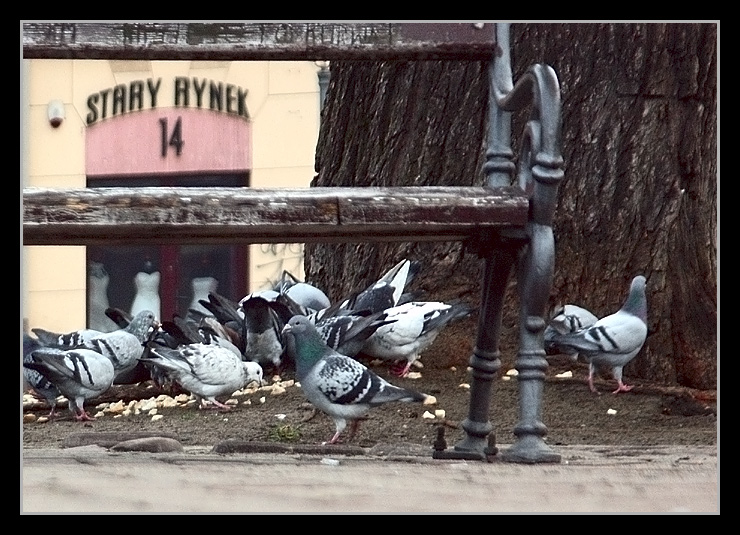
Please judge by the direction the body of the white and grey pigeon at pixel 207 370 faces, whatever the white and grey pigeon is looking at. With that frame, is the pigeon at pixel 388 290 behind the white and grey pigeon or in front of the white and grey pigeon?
in front

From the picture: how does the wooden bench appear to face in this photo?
toward the camera

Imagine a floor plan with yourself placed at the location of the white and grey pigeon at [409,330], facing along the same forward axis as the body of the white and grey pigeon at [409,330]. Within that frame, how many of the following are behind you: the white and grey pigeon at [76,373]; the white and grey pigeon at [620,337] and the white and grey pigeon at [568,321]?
2

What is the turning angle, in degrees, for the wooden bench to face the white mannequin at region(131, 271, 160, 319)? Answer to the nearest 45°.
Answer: approximately 180°

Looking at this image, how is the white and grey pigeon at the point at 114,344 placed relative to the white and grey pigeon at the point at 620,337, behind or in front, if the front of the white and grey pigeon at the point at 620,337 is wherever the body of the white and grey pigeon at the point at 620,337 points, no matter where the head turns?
behind

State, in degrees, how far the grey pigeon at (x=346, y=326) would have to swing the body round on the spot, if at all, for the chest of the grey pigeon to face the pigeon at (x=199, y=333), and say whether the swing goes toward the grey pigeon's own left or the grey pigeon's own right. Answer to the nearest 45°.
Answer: approximately 45° to the grey pigeon's own right

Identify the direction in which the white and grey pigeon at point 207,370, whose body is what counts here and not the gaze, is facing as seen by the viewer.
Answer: to the viewer's right

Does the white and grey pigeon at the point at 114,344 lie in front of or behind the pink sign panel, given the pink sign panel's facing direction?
in front

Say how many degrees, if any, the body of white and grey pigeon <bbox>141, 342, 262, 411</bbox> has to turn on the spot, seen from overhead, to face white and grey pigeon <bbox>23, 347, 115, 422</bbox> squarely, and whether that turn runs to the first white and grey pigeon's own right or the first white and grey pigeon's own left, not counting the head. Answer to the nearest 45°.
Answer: approximately 180°

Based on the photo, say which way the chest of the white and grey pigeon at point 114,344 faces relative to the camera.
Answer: to the viewer's right

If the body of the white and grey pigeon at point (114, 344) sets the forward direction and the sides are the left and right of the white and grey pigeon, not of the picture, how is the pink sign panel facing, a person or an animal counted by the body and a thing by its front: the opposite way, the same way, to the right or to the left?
to the right

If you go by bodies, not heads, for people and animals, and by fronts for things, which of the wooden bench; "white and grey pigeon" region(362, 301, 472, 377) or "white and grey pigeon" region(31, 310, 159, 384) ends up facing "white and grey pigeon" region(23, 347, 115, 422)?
"white and grey pigeon" region(362, 301, 472, 377)

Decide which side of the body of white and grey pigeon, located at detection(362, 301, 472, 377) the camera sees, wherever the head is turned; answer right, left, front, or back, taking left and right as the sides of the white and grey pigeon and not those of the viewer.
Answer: left

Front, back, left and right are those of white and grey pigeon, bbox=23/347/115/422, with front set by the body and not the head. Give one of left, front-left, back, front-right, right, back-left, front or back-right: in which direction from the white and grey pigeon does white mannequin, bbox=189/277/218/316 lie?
left

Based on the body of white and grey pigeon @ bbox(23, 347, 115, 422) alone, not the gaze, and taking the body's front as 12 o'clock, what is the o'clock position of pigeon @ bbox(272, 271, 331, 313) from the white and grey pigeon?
The pigeon is roughly at 12 o'clock from the white and grey pigeon.

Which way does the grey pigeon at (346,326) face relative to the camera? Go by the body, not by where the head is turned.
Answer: to the viewer's left

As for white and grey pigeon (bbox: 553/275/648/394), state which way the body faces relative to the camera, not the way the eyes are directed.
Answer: to the viewer's right
